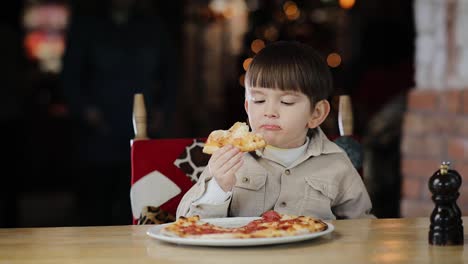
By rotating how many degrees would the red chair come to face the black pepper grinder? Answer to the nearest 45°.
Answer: approximately 45° to its left

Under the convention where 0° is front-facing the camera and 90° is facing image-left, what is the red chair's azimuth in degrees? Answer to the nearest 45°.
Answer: approximately 0°

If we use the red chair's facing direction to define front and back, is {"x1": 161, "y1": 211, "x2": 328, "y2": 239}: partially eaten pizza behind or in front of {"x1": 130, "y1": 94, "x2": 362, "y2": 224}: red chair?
in front

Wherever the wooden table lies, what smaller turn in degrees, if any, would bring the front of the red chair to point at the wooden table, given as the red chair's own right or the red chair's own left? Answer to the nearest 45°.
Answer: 0° — it already faces it
